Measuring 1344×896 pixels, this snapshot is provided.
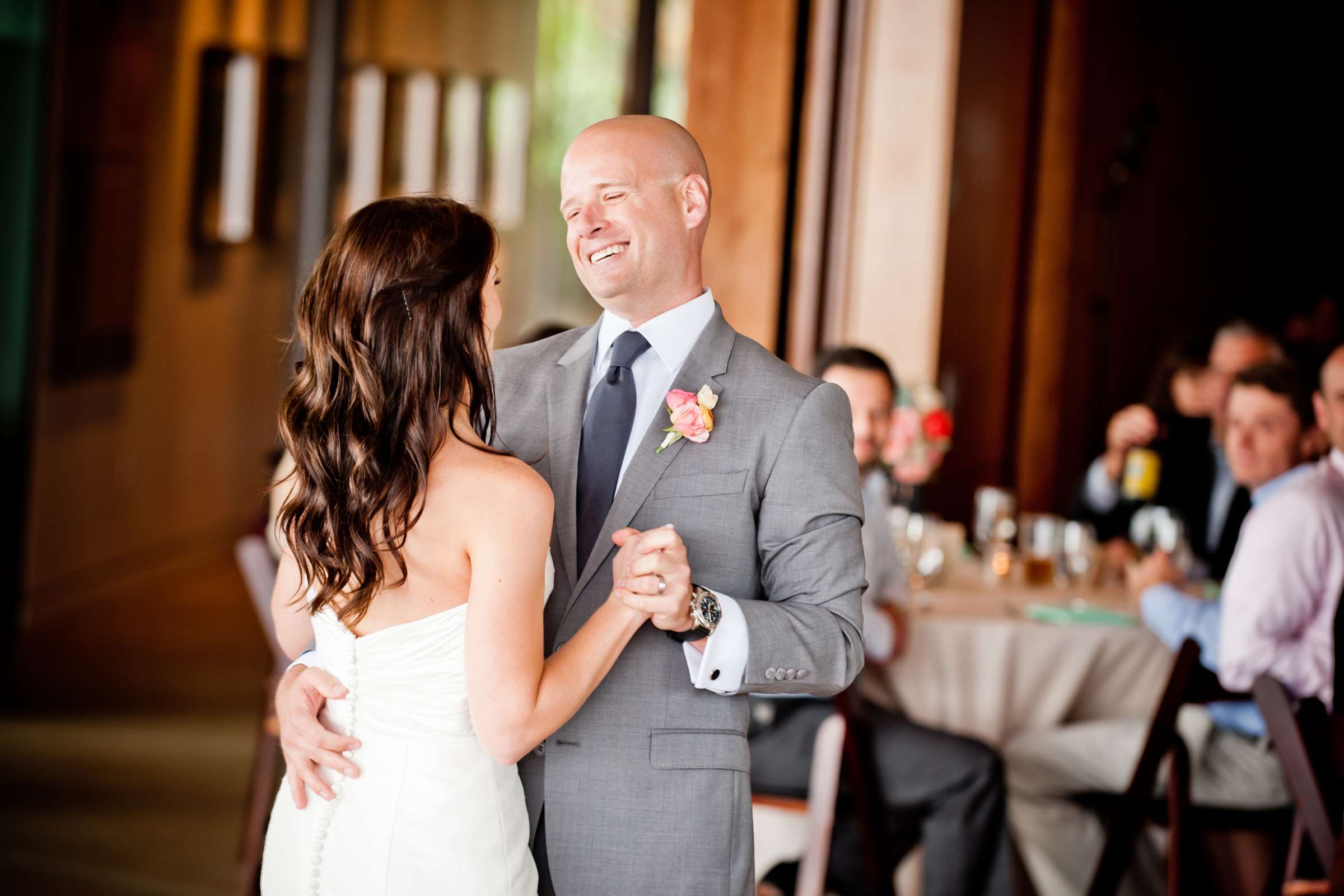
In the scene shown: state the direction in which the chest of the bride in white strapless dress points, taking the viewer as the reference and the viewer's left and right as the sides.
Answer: facing away from the viewer and to the right of the viewer

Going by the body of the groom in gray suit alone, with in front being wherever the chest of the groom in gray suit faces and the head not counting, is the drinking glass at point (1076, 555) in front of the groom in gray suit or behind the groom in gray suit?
behind

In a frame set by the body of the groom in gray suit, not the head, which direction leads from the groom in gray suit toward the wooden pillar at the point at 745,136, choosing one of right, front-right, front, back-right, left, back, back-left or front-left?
back-right

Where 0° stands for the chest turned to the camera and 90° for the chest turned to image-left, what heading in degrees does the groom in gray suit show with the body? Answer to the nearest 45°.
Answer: approximately 45°

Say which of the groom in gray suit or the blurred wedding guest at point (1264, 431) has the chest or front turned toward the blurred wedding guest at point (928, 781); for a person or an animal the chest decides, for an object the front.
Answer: the blurred wedding guest at point (1264, 431)

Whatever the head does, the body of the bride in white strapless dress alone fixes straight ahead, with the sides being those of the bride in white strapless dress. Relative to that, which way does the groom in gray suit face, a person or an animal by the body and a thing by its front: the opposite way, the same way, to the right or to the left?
the opposite way

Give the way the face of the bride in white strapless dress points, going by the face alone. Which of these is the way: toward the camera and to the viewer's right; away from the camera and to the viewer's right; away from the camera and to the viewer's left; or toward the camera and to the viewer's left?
away from the camera and to the viewer's right

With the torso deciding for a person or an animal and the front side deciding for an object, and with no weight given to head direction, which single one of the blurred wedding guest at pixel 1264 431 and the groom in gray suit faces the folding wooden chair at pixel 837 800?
the blurred wedding guest

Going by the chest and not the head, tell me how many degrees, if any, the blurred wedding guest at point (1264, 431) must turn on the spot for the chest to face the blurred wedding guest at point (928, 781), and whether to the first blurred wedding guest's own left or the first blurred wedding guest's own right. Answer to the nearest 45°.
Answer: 0° — they already face them
